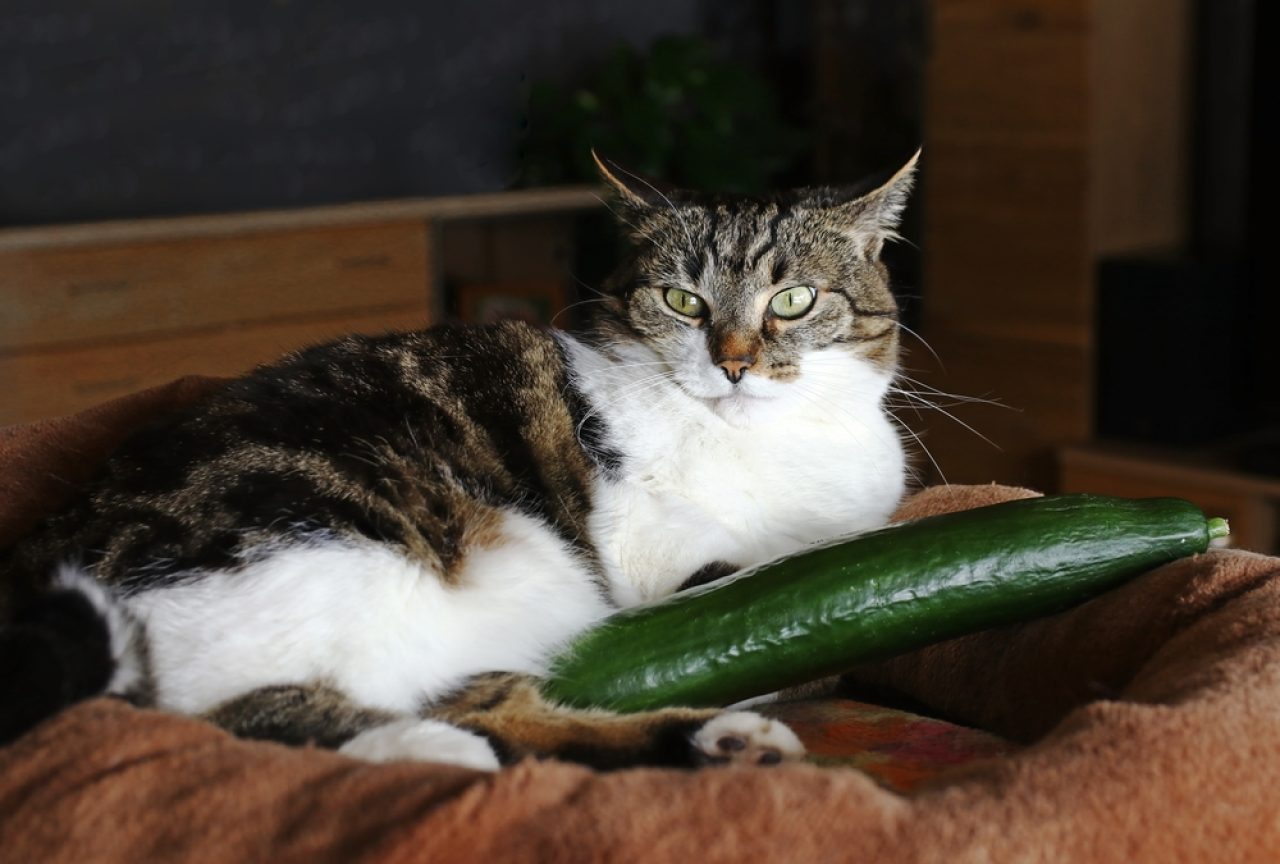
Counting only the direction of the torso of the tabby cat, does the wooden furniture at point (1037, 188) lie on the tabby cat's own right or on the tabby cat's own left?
on the tabby cat's own left

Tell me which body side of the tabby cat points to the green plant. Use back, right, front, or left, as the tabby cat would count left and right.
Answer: left

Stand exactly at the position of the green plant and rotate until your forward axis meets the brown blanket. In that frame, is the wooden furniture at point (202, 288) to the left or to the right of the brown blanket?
right

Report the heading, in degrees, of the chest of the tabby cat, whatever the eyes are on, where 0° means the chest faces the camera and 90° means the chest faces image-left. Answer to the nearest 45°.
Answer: approximately 270°
